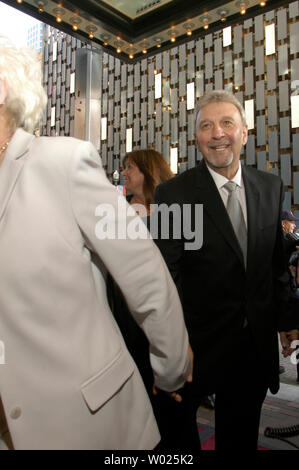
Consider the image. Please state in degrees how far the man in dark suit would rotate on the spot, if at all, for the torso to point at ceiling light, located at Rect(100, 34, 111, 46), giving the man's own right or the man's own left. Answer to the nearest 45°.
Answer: approximately 135° to the man's own right

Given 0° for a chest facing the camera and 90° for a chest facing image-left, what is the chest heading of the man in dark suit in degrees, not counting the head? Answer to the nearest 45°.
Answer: approximately 0°

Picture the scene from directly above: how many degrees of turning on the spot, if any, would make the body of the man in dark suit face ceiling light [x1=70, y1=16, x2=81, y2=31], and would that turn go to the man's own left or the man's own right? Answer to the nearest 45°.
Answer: approximately 135° to the man's own right

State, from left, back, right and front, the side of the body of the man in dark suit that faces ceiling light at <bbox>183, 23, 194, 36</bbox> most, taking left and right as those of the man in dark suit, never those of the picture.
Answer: back
